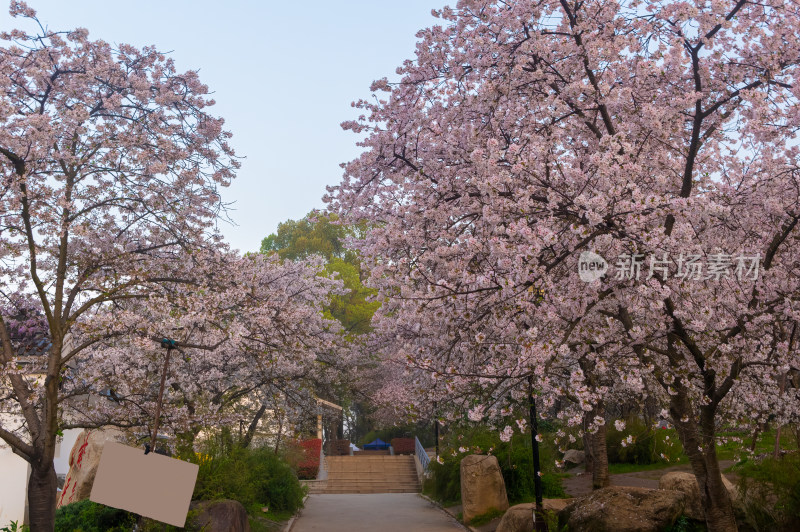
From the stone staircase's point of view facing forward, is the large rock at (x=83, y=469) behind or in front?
in front

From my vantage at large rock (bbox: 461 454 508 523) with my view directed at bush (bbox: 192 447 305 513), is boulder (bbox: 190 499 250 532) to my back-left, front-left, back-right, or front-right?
front-left

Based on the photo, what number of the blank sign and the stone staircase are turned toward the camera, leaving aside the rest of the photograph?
2

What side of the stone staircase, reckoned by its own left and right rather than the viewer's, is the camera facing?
front

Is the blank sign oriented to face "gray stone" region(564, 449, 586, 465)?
no

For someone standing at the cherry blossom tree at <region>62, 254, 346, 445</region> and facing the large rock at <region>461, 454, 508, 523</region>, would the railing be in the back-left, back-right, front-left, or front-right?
front-left

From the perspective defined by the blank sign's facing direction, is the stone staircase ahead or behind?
behind

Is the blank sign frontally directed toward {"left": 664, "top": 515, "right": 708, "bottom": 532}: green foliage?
no

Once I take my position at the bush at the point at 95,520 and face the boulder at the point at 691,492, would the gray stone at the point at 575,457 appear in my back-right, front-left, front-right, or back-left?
front-left

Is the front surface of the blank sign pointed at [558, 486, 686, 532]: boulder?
no

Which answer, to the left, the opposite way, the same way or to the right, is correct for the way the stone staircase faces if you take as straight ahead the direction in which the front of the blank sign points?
the same way

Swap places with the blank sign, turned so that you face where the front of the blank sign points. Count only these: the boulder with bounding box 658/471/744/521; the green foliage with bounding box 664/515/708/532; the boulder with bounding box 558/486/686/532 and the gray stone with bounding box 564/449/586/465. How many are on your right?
0
